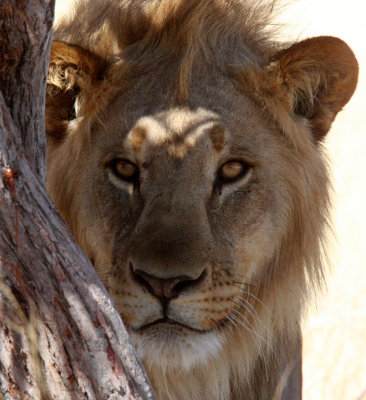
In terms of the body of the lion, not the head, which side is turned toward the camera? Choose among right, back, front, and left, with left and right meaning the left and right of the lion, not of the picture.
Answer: front

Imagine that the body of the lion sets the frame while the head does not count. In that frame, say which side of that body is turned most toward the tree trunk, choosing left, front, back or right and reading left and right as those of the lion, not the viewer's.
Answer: front
